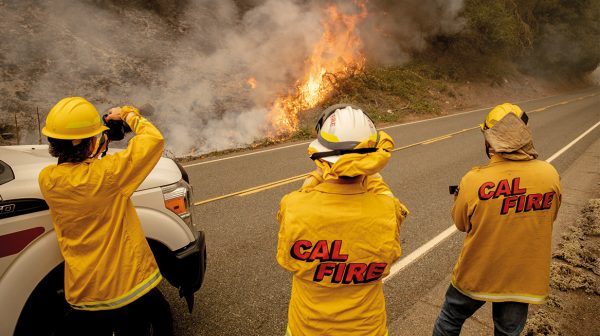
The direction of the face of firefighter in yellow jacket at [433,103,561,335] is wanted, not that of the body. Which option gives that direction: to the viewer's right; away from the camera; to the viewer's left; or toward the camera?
away from the camera

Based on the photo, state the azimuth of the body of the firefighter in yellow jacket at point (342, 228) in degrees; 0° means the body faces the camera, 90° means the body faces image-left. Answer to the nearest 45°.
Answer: approximately 180°

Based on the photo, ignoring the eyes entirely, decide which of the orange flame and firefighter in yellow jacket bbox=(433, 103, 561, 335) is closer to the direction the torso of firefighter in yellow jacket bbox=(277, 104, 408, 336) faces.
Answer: the orange flame

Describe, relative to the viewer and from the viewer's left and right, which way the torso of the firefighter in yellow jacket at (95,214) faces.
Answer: facing away from the viewer and to the right of the viewer

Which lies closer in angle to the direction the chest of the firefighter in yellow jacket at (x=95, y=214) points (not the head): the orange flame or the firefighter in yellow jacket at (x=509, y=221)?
the orange flame

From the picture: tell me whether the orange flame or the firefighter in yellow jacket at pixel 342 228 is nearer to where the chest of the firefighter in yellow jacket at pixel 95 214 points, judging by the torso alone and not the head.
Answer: the orange flame

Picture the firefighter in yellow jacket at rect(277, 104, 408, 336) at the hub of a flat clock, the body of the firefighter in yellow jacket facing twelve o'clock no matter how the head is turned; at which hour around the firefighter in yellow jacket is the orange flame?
The orange flame is roughly at 12 o'clock from the firefighter in yellow jacket.

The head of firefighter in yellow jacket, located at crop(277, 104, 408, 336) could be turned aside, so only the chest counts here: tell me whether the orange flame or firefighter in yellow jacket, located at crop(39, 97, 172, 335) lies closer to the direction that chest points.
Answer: the orange flame

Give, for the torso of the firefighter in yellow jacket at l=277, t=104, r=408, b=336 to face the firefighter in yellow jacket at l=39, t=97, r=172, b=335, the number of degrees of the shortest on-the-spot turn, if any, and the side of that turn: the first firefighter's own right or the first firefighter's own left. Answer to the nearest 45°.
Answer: approximately 90° to the first firefighter's own left
